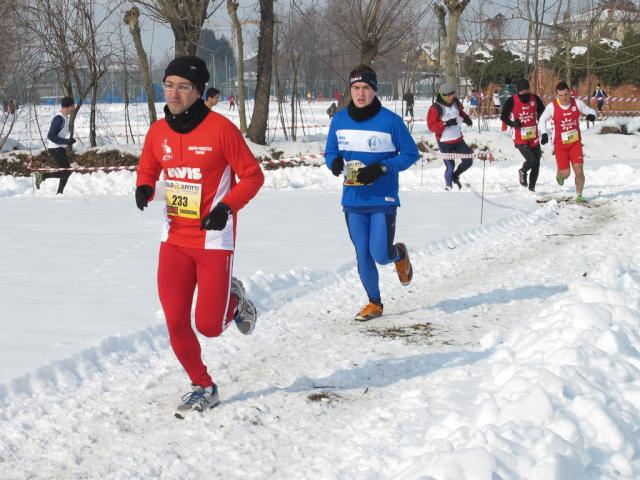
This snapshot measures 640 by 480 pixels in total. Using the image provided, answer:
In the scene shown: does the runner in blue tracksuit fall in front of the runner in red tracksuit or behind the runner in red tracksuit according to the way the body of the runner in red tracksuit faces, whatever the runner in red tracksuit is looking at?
behind

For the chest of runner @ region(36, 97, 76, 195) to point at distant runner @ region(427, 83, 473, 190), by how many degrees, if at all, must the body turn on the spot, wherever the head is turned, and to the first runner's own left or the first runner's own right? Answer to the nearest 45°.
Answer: approximately 45° to the first runner's own right

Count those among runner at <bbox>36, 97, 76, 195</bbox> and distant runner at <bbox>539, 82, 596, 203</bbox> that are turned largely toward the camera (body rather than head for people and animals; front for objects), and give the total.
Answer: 1

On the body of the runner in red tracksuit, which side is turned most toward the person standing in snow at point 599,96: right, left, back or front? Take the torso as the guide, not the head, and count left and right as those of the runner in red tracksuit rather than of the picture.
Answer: back

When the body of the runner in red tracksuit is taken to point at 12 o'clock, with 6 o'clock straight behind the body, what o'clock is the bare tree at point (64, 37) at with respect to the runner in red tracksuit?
The bare tree is roughly at 4 o'clock from the runner in red tracksuit.

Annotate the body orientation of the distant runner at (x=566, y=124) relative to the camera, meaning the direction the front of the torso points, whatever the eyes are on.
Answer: toward the camera

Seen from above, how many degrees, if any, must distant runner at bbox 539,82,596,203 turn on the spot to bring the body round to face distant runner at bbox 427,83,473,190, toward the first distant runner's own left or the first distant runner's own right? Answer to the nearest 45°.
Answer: approximately 135° to the first distant runner's own right

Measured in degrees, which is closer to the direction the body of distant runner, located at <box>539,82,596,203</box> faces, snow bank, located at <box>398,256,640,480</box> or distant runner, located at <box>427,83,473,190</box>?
the snow bank

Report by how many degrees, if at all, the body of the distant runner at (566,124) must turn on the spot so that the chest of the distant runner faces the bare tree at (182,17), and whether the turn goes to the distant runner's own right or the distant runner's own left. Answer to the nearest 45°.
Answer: approximately 135° to the distant runner's own right

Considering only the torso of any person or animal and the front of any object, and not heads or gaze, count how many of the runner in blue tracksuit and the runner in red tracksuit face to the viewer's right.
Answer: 0

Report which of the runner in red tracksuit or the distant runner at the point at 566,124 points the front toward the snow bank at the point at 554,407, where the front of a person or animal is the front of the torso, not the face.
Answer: the distant runner

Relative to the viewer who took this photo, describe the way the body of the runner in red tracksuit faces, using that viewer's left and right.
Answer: facing the viewer and to the left of the viewer
